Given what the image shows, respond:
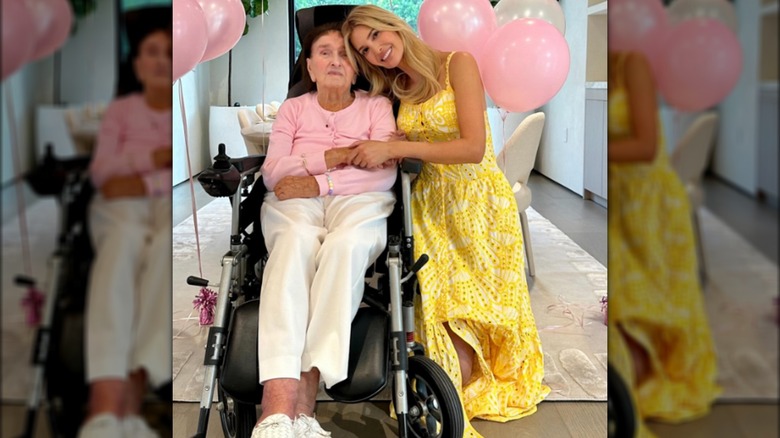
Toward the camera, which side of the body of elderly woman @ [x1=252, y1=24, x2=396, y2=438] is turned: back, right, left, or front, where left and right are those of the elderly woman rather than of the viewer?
front

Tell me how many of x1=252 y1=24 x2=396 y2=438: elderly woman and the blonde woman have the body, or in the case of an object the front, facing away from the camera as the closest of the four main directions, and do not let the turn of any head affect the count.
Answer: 0

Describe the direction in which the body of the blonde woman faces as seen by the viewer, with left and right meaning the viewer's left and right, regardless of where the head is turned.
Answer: facing the viewer and to the left of the viewer

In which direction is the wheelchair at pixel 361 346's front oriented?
toward the camera
